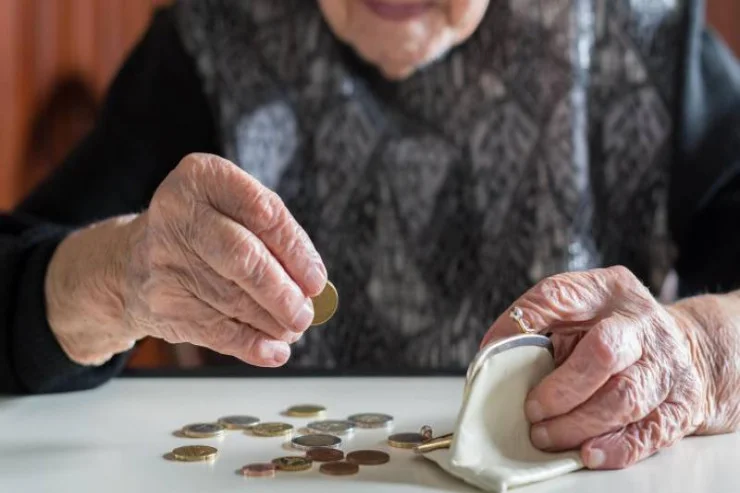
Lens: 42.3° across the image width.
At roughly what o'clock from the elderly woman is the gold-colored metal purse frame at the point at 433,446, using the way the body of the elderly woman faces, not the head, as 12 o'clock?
The gold-colored metal purse frame is roughly at 12 o'clock from the elderly woman.

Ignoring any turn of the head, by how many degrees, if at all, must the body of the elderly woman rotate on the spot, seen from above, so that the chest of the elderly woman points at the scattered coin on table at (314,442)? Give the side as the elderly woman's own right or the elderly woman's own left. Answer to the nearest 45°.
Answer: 0° — they already face it

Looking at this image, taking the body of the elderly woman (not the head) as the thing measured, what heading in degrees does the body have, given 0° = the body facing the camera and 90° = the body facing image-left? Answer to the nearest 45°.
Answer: approximately 0°
